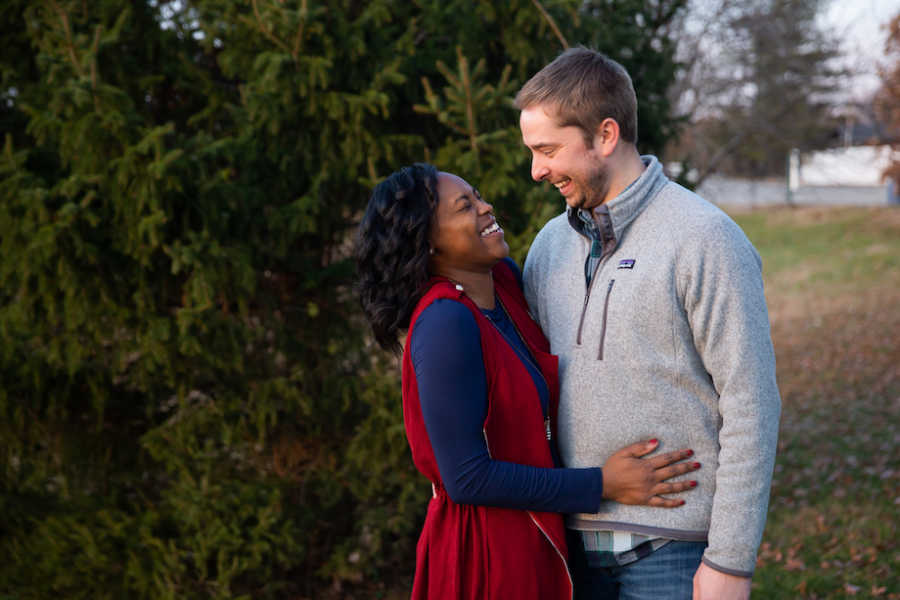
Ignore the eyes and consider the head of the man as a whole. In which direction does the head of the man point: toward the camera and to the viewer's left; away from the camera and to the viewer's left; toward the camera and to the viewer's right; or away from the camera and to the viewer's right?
toward the camera and to the viewer's left

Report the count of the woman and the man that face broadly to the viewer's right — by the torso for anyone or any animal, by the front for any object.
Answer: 1

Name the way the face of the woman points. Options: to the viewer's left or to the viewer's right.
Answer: to the viewer's right

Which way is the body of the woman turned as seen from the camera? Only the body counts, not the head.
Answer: to the viewer's right

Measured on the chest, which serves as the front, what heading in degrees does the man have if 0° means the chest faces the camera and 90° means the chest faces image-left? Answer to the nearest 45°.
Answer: approximately 45°

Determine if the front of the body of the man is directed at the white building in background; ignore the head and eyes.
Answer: no

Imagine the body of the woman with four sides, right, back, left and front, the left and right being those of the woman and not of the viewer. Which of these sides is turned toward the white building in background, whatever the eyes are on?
left
